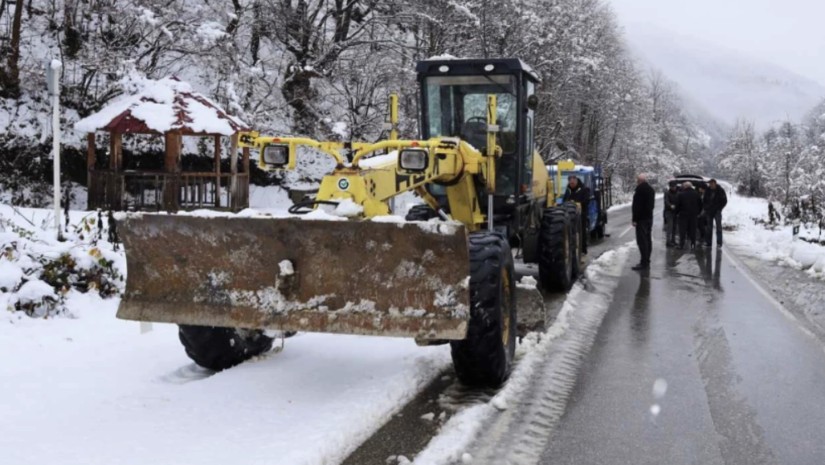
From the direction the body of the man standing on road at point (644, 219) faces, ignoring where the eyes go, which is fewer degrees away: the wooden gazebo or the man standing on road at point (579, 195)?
the wooden gazebo

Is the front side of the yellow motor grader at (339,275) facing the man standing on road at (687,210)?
no

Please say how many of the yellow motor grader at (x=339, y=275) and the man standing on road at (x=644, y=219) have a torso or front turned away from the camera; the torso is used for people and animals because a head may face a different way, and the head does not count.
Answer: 0

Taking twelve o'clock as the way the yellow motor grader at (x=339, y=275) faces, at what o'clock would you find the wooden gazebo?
The wooden gazebo is roughly at 4 o'clock from the yellow motor grader.

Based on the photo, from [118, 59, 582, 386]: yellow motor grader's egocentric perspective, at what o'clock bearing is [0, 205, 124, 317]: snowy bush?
The snowy bush is roughly at 3 o'clock from the yellow motor grader.

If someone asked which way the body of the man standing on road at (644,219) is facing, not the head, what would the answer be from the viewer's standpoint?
to the viewer's left

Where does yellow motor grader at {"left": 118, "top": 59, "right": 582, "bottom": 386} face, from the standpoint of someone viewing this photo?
facing the viewer and to the left of the viewer

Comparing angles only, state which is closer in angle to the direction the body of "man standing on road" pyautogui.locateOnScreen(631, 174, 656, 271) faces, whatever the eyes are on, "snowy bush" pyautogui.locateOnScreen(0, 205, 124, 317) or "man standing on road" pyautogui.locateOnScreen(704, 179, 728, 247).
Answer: the snowy bush

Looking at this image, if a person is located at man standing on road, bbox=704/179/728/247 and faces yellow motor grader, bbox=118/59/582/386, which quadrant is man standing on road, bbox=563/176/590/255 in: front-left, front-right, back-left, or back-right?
front-right

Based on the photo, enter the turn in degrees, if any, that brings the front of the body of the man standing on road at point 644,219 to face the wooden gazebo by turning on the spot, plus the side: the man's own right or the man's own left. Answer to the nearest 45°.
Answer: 0° — they already face it

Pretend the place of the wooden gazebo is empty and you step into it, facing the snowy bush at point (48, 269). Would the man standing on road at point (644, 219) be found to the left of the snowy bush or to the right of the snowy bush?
left

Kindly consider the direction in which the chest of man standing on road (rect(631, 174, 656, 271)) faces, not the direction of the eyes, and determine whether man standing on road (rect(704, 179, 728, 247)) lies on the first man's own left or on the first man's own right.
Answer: on the first man's own right

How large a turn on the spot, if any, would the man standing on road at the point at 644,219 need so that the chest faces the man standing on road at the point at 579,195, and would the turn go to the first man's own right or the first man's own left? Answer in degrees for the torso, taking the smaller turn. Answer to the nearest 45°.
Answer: approximately 45° to the first man's own right

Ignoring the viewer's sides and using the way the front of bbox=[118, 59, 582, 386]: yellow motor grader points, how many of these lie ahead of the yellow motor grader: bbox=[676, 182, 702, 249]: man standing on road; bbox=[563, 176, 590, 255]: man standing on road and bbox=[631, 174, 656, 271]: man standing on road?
0

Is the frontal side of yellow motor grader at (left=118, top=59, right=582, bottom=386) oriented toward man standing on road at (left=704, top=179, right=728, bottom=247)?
no

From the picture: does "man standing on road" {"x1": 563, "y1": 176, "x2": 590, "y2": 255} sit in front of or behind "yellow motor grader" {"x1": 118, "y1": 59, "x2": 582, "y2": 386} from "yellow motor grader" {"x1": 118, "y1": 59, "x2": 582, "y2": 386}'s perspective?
behind
